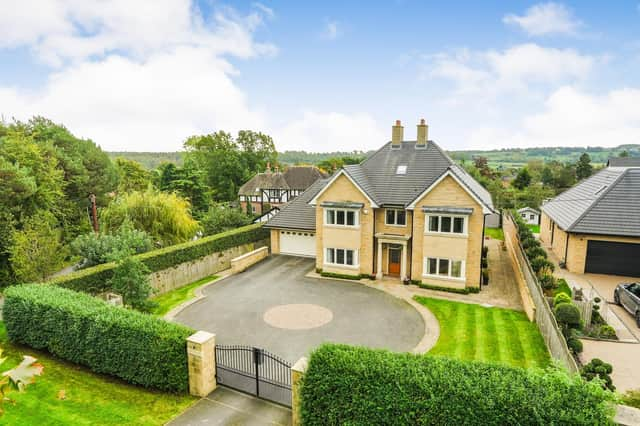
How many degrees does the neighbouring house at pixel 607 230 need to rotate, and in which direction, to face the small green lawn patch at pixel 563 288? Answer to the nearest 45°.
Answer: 0° — it already faces it

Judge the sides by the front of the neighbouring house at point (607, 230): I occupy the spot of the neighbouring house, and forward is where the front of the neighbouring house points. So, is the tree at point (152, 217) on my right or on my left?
on my right

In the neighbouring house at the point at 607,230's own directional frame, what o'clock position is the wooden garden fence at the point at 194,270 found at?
The wooden garden fence is roughly at 2 o'clock from the neighbouring house.

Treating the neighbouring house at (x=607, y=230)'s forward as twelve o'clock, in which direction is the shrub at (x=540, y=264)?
The shrub is roughly at 1 o'clock from the neighbouring house.

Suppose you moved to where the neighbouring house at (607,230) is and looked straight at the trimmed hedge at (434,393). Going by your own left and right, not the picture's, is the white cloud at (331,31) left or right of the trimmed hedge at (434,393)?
right

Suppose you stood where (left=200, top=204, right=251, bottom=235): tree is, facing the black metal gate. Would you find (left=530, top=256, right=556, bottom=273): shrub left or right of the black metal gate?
left

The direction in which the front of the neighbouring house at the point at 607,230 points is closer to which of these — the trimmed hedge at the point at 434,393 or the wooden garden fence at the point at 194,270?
the trimmed hedge

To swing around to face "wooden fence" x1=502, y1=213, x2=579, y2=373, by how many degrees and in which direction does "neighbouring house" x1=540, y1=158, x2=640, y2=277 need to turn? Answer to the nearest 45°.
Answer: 0° — it already faces it

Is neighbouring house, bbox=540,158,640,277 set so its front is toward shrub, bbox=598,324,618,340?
yes

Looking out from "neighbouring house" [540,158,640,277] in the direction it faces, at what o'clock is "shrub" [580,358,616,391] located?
The shrub is roughly at 12 o'clock from the neighbouring house.

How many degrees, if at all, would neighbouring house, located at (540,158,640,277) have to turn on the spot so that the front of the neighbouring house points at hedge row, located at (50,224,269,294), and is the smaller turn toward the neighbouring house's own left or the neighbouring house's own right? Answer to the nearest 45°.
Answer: approximately 45° to the neighbouring house's own right

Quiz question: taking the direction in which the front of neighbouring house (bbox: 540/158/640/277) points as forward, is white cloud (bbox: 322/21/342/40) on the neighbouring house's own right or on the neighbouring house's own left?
on the neighbouring house's own right

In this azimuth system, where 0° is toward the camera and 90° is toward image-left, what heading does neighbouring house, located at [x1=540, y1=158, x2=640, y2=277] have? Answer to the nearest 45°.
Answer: approximately 0°

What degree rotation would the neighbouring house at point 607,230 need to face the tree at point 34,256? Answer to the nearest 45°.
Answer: approximately 45° to its right
